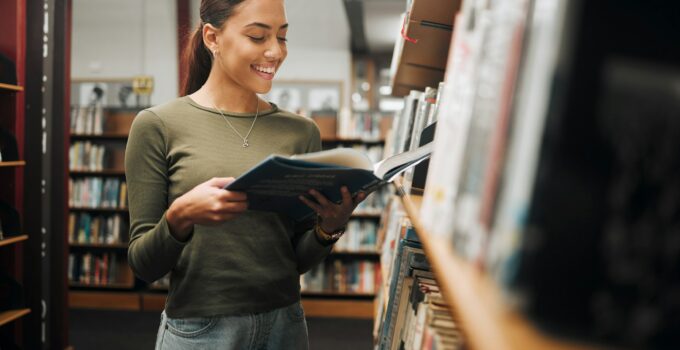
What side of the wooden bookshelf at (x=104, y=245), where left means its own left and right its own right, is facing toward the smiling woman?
front

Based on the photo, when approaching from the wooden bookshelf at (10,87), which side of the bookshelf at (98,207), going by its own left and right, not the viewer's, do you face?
front

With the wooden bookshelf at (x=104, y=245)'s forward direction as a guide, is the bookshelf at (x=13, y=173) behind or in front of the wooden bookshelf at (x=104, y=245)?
in front

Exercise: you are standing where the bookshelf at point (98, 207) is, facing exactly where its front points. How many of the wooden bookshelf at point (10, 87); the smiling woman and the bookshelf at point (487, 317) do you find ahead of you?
3

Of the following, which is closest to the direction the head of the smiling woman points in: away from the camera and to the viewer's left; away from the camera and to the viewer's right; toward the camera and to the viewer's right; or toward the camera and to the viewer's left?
toward the camera and to the viewer's right

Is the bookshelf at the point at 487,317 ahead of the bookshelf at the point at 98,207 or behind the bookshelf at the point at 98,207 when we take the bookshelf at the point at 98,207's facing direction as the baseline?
ahead

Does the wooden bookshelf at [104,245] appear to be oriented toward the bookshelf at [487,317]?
yes

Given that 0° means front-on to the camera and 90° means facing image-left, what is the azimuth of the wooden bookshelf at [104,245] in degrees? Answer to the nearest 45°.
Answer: approximately 0°

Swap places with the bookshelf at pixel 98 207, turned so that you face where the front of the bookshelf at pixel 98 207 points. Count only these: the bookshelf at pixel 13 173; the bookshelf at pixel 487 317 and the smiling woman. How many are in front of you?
3
